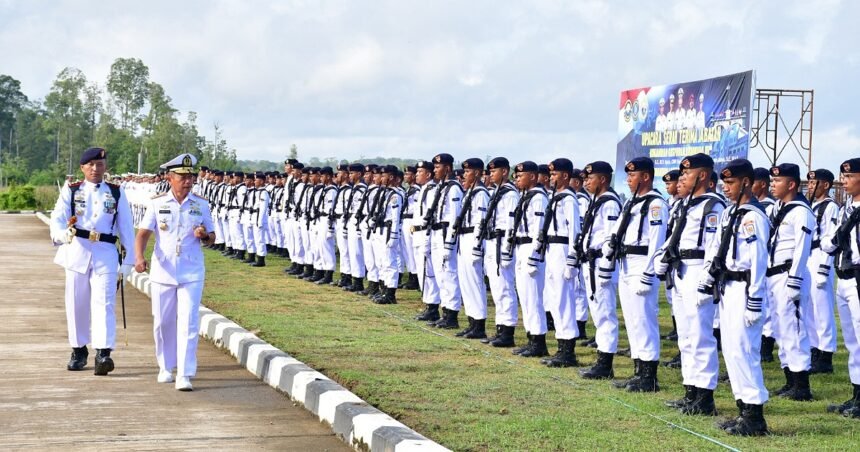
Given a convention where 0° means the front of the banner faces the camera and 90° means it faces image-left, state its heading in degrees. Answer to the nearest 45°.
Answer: approximately 45°

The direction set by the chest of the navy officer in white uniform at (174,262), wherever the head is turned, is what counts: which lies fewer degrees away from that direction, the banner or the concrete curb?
the concrete curb

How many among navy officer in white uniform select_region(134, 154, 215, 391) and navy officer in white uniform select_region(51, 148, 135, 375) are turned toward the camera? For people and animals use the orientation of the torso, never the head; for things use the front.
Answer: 2

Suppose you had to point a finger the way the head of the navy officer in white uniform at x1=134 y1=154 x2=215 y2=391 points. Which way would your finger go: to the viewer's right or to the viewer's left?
to the viewer's right

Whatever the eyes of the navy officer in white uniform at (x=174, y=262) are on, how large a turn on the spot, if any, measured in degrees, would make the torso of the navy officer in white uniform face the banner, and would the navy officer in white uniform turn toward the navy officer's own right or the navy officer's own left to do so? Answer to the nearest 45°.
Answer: approximately 135° to the navy officer's own left

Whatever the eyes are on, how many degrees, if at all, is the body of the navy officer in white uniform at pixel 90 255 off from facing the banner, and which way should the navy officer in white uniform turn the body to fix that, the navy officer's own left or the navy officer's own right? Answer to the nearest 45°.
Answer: approximately 135° to the navy officer's own left

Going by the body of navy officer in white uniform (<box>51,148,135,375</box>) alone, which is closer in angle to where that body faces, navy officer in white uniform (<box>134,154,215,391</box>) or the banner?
the navy officer in white uniform

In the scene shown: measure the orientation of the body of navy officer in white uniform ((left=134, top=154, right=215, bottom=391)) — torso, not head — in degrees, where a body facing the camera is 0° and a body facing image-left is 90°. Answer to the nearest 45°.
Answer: approximately 0°
